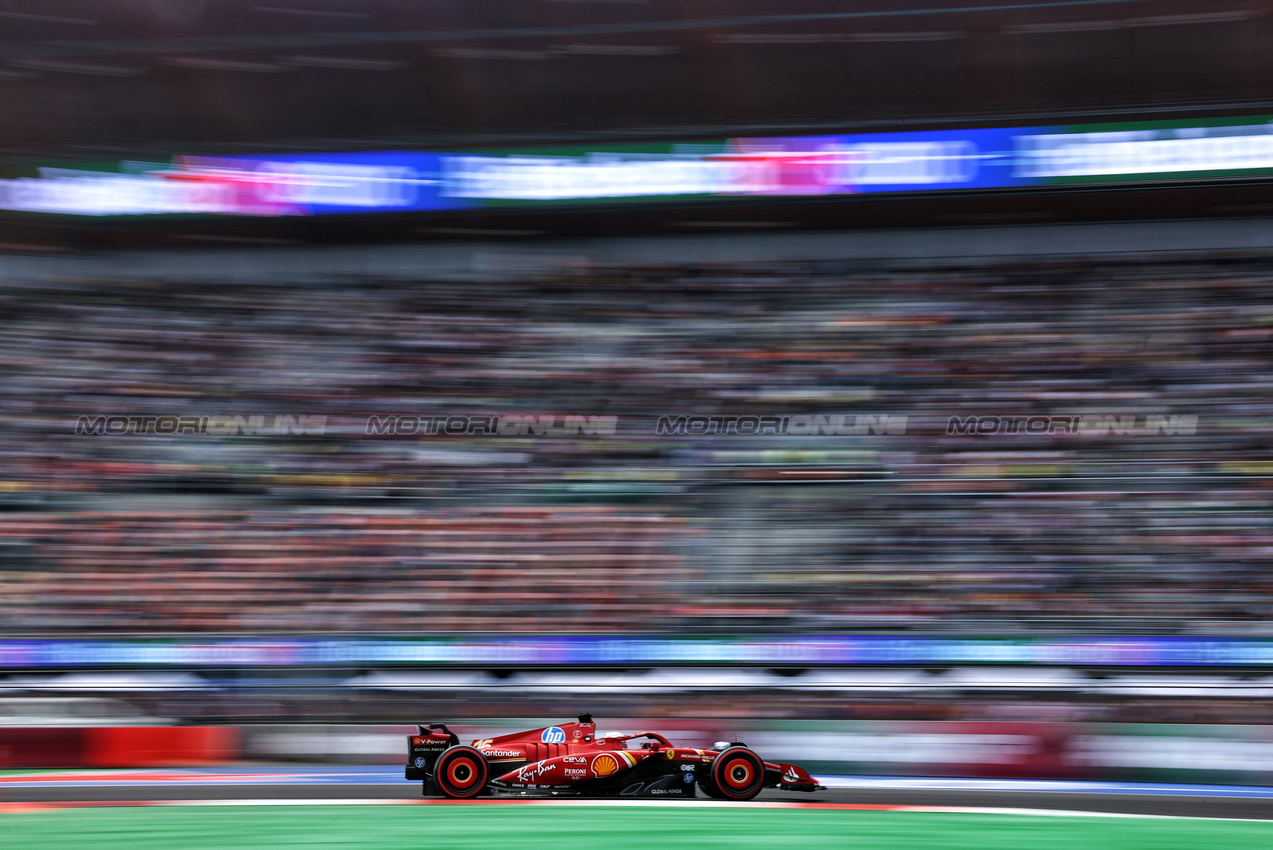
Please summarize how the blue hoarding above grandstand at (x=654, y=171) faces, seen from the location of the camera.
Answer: facing the viewer

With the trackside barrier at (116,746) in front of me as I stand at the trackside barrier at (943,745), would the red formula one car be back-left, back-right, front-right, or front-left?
front-left

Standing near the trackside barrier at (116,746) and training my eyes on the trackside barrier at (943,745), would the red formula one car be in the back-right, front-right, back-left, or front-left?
front-right

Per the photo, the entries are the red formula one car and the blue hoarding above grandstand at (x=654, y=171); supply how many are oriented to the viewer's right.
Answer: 1

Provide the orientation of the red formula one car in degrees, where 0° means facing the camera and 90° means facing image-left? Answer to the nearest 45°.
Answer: approximately 270°

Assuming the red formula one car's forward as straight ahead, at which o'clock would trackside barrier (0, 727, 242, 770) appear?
The trackside barrier is roughly at 7 o'clock from the red formula one car.

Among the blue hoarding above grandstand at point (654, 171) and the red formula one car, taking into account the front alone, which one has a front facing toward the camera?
the blue hoarding above grandstand

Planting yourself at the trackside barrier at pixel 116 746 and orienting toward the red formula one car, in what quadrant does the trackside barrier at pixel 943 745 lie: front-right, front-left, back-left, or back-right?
front-left

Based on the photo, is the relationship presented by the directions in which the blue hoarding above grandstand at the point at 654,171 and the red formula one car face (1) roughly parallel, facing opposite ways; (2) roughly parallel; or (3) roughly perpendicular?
roughly perpendicular
